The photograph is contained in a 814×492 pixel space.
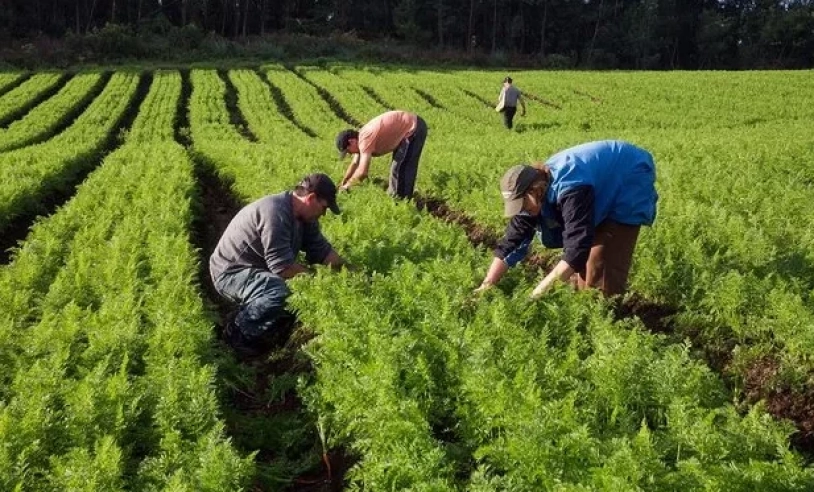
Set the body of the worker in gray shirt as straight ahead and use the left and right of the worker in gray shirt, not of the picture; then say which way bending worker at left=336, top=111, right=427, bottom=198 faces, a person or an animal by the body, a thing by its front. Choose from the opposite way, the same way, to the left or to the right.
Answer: the opposite way

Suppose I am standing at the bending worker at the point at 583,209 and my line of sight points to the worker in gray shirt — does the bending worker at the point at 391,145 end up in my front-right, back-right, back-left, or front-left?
front-right

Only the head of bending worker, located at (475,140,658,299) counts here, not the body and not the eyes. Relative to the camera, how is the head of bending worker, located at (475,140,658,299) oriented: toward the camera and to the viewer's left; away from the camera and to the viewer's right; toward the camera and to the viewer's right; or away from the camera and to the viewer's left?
toward the camera and to the viewer's left

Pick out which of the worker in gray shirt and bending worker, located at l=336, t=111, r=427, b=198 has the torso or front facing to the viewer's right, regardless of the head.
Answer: the worker in gray shirt

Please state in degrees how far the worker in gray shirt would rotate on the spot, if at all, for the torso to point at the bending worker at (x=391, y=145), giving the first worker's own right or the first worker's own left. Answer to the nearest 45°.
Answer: approximately 45° to the first worker's own left

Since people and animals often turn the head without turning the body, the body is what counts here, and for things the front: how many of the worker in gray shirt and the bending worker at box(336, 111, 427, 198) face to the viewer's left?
1

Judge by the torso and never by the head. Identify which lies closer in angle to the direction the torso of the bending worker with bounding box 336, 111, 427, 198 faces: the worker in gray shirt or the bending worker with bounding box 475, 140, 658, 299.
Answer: the worker in gray shirt

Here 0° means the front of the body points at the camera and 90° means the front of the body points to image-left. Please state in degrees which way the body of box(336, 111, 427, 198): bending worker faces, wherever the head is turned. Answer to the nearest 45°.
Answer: approximately 90°

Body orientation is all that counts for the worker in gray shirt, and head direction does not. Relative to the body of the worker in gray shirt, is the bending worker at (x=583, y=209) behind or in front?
in front

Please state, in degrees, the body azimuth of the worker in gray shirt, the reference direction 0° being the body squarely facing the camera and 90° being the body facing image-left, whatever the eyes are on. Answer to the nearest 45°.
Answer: approximately 270°

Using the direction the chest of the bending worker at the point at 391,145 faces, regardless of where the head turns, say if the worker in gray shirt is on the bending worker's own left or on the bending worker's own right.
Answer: on the bending worker's own left

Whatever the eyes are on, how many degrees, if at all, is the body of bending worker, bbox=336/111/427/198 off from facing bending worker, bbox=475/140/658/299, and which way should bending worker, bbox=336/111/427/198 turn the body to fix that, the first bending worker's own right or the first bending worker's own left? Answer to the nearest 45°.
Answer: approximately 90° to the first bending worker's own left
